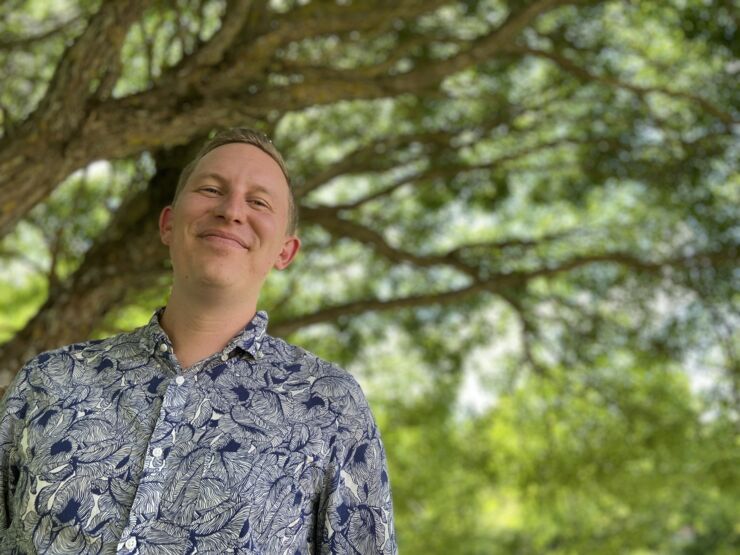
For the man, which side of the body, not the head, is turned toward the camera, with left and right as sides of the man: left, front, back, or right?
front
